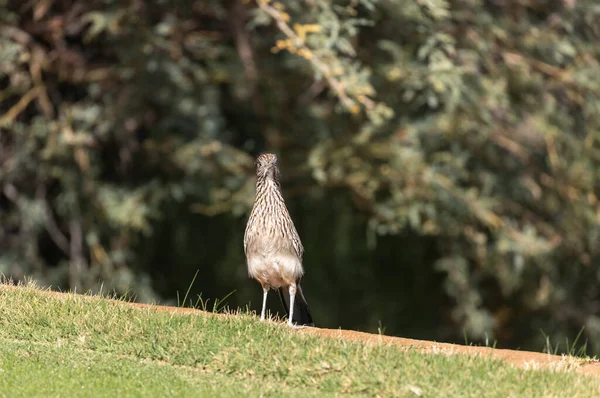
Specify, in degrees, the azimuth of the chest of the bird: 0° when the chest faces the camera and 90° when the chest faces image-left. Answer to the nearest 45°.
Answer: approximately 0°
